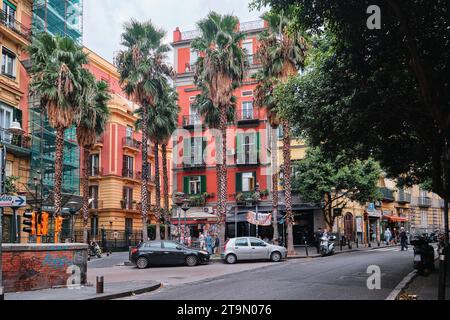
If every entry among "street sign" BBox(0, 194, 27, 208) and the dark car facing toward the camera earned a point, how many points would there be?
1

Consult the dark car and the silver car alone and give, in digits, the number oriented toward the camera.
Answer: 0

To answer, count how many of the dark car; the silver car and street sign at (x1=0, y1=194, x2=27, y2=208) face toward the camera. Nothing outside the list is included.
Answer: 1

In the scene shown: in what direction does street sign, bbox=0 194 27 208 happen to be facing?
toward the camera

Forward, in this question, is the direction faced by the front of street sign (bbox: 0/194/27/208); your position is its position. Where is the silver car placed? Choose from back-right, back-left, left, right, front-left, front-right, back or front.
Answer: back-left

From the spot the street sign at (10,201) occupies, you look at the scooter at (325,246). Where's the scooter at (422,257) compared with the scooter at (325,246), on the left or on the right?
right
